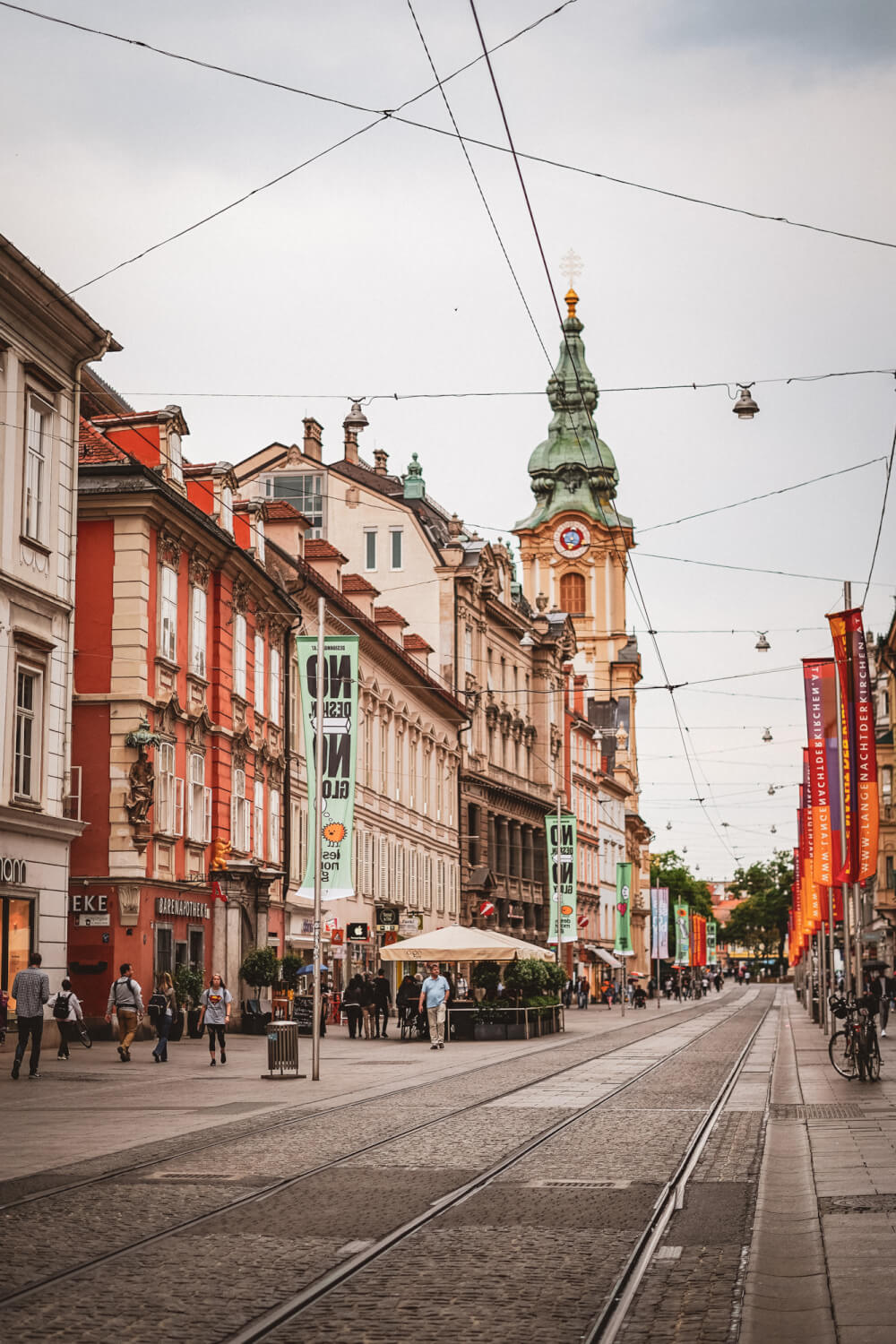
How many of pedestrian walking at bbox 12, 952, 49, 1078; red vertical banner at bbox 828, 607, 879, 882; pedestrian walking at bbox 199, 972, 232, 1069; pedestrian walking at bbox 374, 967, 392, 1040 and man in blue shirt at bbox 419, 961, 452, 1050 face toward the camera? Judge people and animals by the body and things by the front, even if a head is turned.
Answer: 3

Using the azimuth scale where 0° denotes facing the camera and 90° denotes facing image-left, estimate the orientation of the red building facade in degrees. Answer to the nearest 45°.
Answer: approximately 315°

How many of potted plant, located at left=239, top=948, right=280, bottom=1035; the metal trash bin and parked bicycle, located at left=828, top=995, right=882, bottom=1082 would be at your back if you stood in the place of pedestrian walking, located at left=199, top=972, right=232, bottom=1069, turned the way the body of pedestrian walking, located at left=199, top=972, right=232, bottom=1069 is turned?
1

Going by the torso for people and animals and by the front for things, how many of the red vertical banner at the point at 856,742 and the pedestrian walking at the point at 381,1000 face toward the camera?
1
